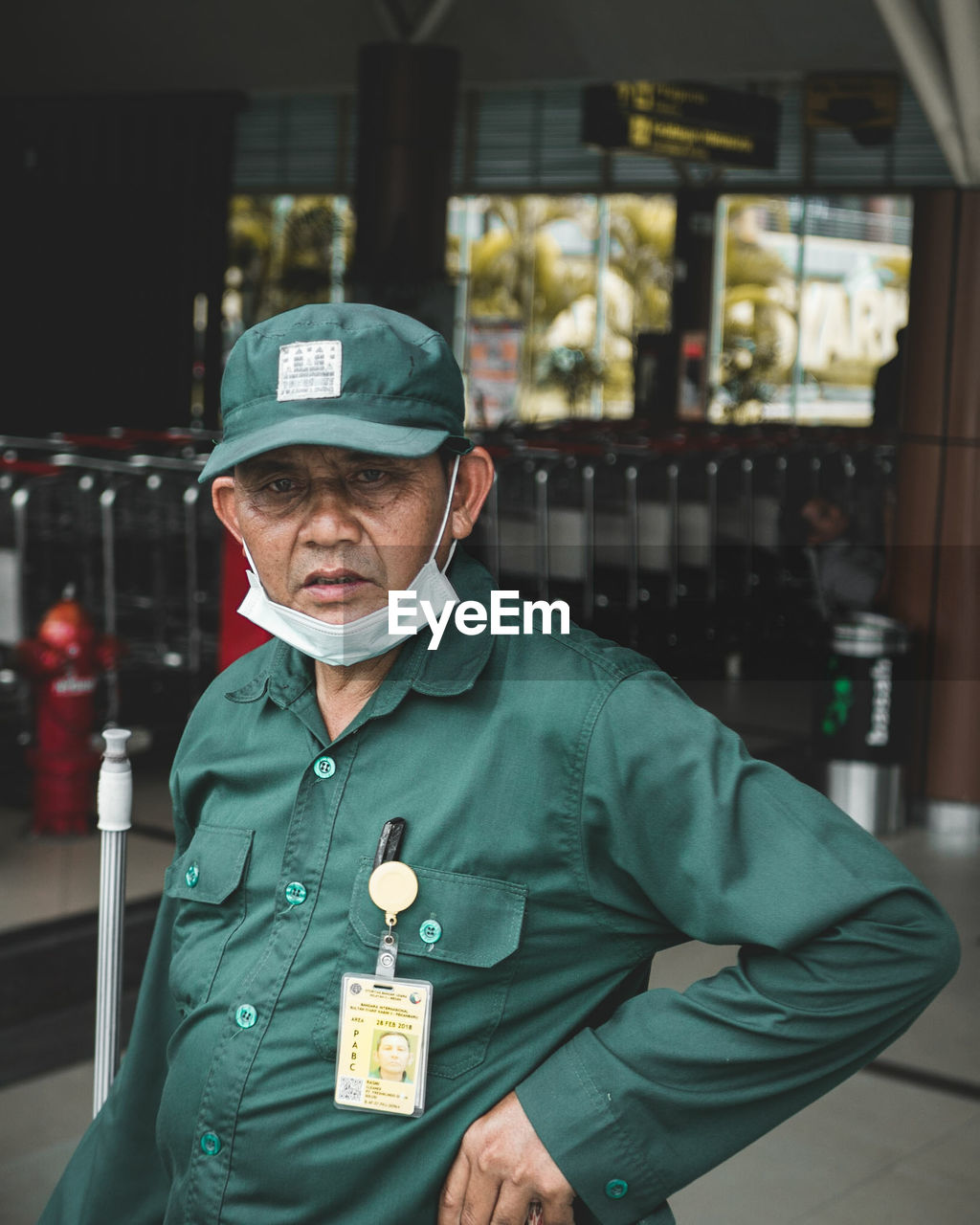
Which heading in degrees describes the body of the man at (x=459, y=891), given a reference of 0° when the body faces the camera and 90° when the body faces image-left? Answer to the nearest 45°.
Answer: approximately 45°

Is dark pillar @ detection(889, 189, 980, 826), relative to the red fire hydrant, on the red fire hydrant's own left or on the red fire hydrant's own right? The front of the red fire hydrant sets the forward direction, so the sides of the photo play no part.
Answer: on the red fire hydrant's own left

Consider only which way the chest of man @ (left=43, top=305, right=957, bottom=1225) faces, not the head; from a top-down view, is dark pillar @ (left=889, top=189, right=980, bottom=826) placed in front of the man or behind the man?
behind

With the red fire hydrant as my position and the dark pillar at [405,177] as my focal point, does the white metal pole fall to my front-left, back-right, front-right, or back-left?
back-right

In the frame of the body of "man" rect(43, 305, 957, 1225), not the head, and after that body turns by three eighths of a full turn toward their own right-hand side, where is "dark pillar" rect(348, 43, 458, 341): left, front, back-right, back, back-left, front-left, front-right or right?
front

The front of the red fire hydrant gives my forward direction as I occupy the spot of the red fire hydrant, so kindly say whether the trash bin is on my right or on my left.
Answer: on my left

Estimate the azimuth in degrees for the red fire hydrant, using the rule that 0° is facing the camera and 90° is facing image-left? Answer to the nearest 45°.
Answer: approximately 0°
